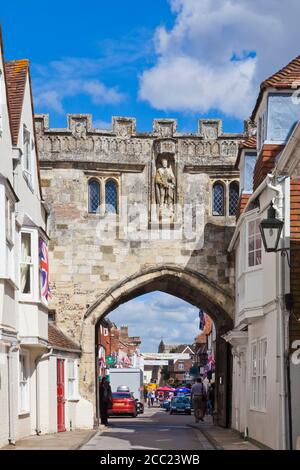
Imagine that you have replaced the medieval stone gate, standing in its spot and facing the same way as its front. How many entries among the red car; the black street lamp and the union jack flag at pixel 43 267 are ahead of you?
2

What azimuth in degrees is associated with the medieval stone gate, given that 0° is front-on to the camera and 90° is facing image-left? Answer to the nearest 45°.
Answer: approximately 0°
